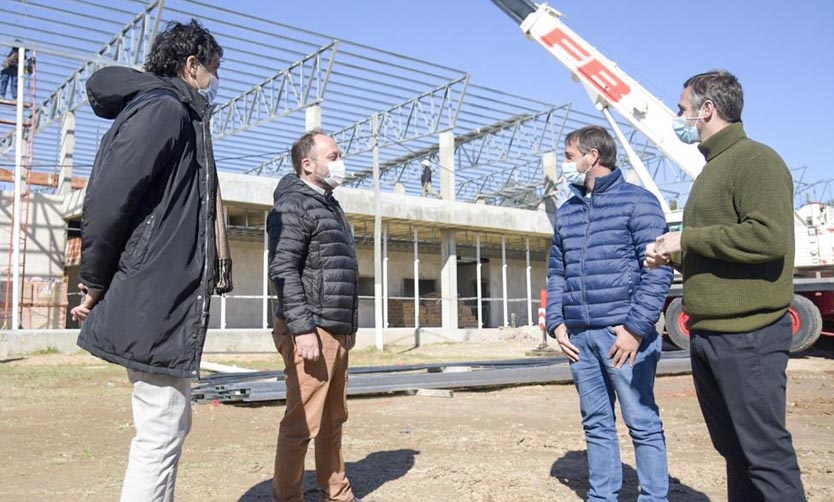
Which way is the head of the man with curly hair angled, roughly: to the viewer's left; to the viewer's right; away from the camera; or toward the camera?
to the viewer's right

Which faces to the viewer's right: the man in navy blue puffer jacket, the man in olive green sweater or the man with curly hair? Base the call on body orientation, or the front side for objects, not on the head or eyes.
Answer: the man with curly hair

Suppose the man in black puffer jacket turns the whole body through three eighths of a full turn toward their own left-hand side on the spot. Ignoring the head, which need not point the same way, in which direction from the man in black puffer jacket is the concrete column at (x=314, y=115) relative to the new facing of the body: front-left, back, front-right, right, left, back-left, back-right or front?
front

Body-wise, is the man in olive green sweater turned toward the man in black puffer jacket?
yes

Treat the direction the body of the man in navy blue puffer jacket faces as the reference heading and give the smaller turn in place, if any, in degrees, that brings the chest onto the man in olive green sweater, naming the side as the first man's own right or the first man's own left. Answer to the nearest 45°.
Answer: approximately 90° to the first man's own left

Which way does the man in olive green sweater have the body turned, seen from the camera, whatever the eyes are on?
to the viewer's left

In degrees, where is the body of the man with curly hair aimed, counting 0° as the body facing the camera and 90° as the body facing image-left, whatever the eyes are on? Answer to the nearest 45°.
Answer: approximately 270°

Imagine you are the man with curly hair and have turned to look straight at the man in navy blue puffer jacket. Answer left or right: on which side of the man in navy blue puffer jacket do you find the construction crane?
left
